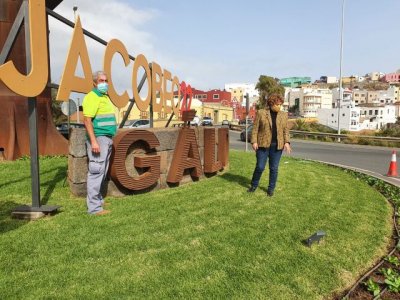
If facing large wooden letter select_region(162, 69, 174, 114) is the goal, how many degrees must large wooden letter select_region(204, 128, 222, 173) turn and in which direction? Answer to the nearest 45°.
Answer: approximately 180°

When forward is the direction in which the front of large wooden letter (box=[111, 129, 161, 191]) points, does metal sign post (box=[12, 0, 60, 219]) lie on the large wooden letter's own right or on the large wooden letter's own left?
on the large wooden letter's own right

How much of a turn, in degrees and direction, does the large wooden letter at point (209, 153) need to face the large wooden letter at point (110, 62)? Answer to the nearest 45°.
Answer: approximately 135° to its right

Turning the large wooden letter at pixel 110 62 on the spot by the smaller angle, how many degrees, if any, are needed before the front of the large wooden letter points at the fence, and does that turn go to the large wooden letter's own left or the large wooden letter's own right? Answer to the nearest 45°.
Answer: approximately 90° to the large wooden letter's own left

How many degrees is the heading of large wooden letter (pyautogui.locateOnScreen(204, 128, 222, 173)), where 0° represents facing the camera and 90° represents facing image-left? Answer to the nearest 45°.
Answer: approximately 315°

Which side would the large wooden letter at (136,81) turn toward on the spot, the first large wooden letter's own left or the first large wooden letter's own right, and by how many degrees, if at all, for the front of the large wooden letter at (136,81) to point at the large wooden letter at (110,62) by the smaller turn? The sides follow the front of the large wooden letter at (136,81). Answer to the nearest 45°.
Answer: approximately 90° to the first large wooden letter's own right
